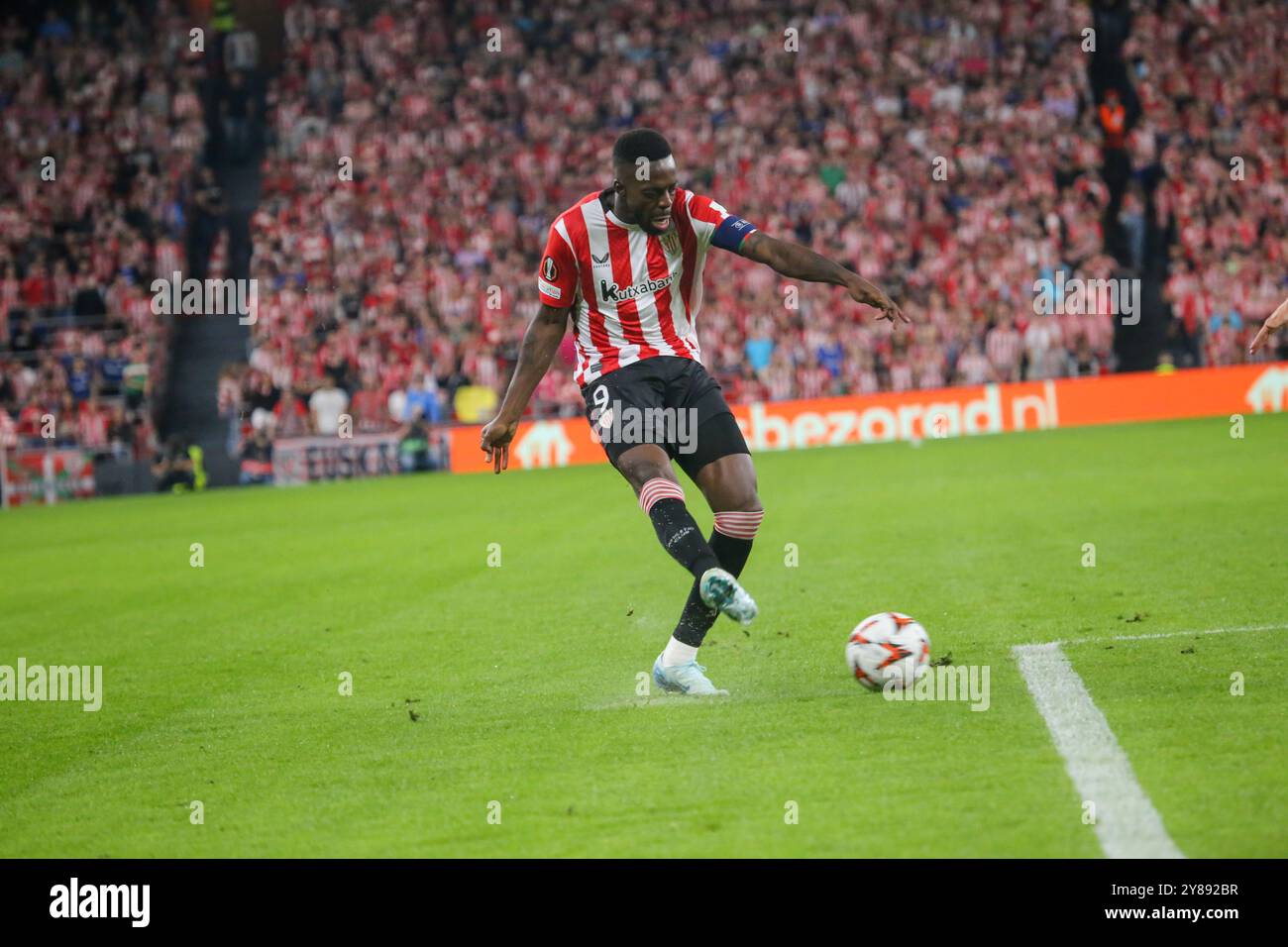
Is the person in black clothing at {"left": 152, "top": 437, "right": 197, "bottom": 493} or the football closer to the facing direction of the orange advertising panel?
the football

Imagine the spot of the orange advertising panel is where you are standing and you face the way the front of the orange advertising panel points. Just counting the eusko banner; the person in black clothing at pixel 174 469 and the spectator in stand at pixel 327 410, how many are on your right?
3

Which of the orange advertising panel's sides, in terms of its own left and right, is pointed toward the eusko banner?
right

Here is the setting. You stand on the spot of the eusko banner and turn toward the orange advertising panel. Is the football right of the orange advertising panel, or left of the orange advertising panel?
right

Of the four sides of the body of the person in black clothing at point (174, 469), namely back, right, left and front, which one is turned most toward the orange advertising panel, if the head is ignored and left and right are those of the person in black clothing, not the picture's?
left

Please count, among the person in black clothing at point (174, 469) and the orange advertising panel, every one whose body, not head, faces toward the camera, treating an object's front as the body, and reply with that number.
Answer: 2

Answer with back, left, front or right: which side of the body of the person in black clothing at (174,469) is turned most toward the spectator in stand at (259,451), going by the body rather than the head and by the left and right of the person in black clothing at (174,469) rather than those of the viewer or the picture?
left

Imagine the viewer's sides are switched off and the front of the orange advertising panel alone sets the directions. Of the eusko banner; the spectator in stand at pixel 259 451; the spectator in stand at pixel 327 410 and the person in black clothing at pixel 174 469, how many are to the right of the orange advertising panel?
4

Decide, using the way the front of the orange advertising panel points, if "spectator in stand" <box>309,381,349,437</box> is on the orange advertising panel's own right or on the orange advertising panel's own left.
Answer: on the orange advertising panel's own right

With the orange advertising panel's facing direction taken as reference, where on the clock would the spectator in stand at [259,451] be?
The spectator in stand is roughly at 3 o'clock from the orange advertising panel.

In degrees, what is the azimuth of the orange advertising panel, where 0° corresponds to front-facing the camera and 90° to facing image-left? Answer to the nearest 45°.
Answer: approximately 0°

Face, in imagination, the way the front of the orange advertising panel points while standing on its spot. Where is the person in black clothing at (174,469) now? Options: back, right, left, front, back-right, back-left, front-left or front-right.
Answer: right
